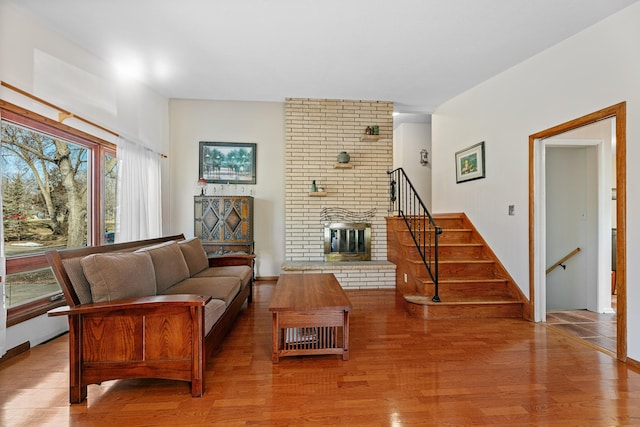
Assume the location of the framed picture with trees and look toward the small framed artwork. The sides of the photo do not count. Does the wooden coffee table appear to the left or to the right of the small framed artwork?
right

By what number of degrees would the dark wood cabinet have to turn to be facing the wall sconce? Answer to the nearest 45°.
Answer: approximately 90° to its left

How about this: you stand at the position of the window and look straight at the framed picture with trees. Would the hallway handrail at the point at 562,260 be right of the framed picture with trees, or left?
right

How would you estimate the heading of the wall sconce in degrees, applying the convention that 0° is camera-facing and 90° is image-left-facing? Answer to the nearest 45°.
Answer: approximately 0°

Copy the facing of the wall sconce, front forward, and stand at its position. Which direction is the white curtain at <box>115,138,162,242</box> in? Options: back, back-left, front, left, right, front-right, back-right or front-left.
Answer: front-right

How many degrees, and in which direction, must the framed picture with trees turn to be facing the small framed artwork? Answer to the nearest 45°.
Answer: approximately 45° to its left

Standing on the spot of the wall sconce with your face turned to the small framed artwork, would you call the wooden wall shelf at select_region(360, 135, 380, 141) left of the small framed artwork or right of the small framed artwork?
right

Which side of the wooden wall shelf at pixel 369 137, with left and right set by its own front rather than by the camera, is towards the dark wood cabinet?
right

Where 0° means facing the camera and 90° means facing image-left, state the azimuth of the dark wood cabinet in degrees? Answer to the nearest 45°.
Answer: approximately 0°

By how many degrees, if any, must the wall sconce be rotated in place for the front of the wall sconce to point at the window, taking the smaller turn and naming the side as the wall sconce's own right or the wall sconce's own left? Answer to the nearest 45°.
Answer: approximately 45° to the wall sconce's own right

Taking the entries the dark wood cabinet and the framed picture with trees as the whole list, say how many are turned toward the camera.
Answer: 2

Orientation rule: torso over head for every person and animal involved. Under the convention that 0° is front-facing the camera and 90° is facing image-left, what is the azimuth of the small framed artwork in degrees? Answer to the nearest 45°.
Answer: approximately 45°
